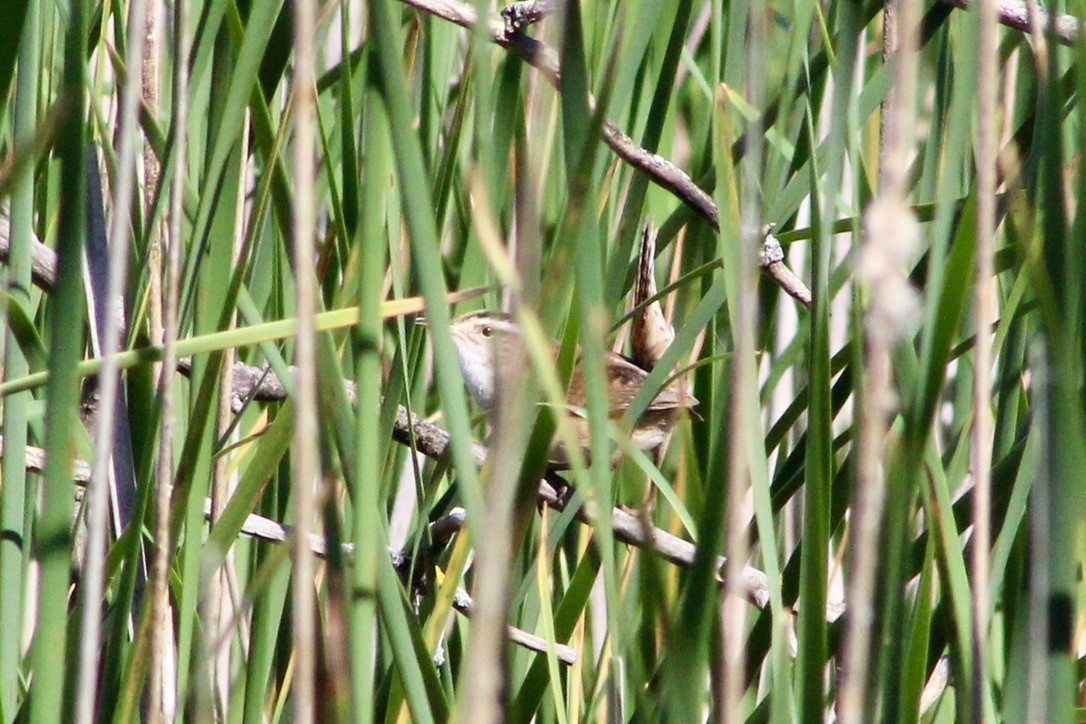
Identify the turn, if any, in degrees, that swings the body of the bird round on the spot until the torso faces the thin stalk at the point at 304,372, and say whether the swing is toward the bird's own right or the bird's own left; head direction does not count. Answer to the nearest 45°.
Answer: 0° — it already faces it

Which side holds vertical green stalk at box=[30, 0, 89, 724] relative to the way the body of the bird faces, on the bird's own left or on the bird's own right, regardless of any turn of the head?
on the bird's own left

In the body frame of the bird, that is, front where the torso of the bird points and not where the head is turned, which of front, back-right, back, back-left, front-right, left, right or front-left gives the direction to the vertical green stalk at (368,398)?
front

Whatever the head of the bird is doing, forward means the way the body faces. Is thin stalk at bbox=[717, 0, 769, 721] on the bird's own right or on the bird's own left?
on the bird's own left

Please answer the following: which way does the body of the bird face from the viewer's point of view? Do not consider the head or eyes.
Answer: to the viewer's left
